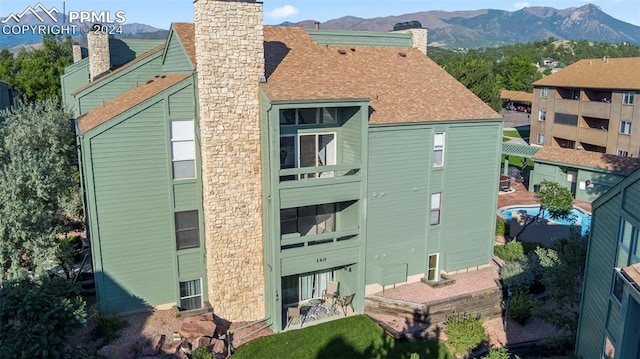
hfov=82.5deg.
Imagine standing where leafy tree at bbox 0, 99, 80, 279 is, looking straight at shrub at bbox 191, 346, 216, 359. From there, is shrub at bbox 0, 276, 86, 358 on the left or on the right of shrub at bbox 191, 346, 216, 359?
right

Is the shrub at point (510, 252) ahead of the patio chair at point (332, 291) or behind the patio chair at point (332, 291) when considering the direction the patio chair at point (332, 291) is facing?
behind

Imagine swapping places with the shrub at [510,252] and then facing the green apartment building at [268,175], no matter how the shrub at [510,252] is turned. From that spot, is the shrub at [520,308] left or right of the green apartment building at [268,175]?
left

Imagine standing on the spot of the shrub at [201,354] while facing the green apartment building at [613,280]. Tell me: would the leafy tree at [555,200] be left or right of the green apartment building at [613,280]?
left

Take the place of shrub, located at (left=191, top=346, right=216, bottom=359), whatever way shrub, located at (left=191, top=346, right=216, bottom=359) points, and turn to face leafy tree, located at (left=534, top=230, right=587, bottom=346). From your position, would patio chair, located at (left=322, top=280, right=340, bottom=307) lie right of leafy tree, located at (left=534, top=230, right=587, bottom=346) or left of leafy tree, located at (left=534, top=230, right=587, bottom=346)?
left

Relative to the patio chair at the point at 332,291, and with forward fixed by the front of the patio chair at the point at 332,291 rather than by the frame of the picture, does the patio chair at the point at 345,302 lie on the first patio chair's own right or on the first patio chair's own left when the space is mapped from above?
on the first patio chair's own left

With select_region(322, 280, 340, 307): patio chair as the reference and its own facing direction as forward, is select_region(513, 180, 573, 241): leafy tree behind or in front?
behind

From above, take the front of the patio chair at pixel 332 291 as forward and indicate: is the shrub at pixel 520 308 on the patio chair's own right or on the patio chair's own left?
on the patio chair's own left

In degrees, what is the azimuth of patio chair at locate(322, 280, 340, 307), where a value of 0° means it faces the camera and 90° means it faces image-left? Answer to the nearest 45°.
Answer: approximately 45°

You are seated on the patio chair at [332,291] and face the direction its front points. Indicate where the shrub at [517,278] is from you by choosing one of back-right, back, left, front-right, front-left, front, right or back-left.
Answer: back-left
